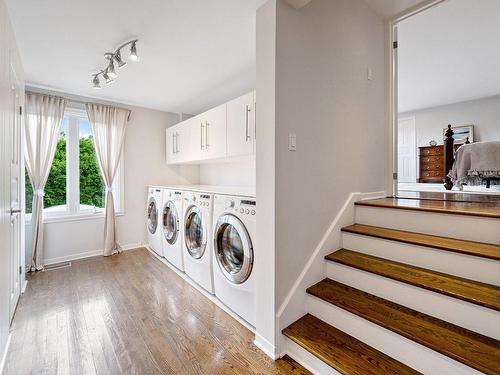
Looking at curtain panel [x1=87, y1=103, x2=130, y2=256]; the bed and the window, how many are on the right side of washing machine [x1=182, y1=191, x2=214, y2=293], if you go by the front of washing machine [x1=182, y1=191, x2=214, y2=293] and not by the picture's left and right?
2

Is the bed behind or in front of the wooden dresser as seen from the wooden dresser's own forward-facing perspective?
in front

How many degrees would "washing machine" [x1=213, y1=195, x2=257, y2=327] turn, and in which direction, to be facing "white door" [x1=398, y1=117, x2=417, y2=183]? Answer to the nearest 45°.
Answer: approximately 180°

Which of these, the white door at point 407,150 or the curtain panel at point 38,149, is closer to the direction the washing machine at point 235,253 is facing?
the curtain panel

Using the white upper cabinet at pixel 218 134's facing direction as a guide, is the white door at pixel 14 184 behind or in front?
in front

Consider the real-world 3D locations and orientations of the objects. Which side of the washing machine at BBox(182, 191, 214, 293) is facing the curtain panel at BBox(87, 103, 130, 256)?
right

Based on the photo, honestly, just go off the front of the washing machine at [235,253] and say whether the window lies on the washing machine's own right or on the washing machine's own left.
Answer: on the washing machine's own right

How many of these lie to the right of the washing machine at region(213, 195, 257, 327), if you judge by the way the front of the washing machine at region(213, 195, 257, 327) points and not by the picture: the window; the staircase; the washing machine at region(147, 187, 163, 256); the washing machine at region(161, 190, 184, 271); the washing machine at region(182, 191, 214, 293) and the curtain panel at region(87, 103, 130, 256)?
5

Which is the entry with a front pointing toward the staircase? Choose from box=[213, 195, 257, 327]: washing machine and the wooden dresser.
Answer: the wooden dresser
